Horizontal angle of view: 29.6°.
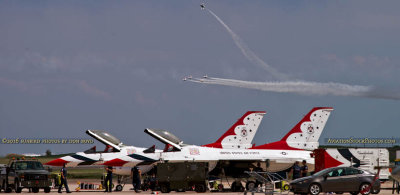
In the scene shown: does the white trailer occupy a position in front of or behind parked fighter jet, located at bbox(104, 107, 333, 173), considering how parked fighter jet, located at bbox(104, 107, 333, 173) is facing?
behind

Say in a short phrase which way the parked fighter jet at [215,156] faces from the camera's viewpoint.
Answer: facing to the left of the viewer
